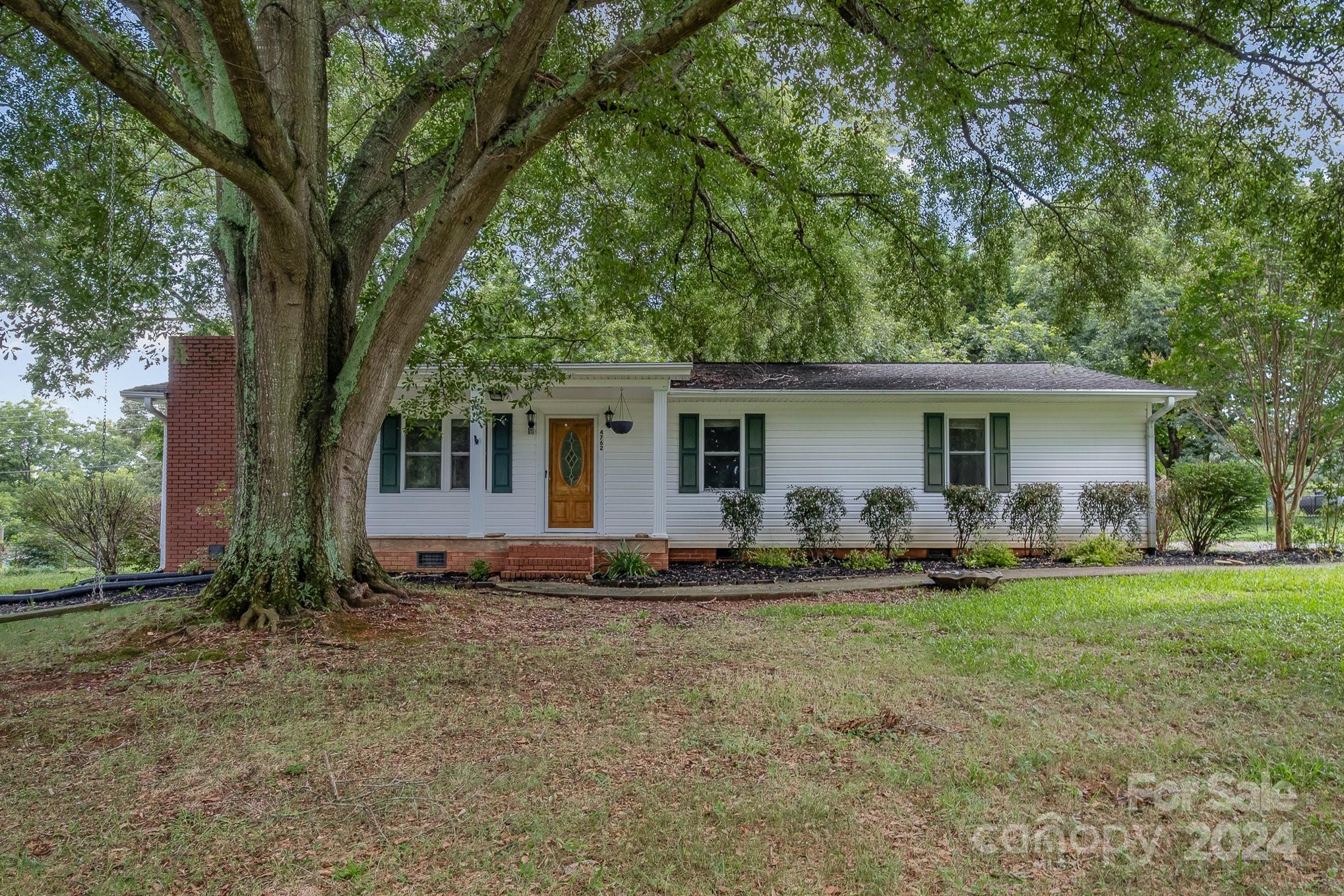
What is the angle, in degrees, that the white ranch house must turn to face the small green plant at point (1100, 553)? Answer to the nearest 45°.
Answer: approximately 90° to its left

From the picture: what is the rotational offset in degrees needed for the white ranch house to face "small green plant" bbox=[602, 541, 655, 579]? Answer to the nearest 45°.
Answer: approximately 45° to its right

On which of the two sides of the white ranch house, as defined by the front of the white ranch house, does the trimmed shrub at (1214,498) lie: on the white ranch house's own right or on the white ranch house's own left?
on the white ranch house's own left

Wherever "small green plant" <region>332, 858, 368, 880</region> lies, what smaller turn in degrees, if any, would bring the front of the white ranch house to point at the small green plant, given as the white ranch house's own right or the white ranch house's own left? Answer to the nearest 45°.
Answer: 0° — it already faces it

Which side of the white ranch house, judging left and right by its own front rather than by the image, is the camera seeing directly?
front

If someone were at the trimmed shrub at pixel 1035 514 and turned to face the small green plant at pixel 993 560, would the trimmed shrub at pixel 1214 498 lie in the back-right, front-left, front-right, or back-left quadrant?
back-left

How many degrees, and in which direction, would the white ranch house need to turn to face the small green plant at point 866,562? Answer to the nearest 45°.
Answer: approximately 45° to its left

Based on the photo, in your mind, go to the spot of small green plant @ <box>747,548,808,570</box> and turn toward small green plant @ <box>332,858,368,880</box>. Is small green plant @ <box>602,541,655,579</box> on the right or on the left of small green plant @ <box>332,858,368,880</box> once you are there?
right

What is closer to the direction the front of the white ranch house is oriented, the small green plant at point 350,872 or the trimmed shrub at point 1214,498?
the small green plant
